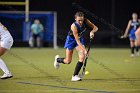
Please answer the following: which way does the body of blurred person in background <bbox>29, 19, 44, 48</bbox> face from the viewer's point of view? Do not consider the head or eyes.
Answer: toward the camera
